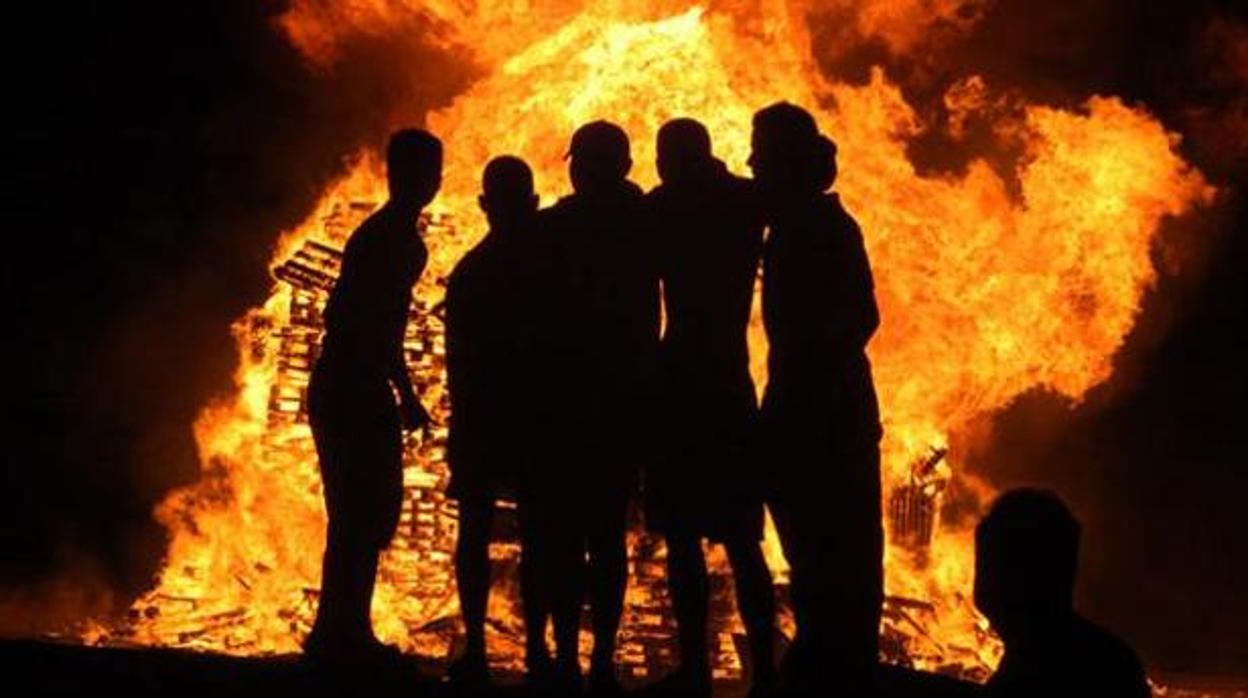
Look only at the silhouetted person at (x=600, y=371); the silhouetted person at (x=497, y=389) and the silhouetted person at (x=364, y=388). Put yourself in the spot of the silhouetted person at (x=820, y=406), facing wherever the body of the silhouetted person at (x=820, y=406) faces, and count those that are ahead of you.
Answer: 3

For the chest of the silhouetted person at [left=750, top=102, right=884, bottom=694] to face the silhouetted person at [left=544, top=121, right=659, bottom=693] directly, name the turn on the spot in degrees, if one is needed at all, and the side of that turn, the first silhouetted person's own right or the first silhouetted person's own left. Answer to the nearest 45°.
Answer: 0° — they already face them

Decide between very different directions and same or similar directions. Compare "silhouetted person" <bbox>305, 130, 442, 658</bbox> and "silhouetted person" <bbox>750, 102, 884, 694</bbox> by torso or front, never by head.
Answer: very different directions

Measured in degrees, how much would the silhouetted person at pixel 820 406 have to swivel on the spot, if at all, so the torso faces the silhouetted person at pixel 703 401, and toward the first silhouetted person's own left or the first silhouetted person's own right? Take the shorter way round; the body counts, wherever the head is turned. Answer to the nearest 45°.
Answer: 0° — they already face them

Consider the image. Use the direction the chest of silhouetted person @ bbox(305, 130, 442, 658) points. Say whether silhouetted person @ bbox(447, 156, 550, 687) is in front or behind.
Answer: in front

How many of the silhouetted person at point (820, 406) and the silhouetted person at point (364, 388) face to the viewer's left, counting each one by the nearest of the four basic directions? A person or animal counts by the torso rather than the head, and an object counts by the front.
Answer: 1

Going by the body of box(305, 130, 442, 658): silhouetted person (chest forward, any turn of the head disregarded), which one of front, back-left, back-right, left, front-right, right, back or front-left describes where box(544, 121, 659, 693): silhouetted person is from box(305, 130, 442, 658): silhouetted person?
front-right

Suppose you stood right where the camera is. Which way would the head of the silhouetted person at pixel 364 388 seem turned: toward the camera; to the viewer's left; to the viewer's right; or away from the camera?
to the viewer's right

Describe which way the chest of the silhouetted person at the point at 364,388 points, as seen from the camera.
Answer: to the viewer's right

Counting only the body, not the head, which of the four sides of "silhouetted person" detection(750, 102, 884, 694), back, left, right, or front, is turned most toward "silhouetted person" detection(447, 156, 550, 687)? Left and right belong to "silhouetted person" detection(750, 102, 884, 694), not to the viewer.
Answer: front

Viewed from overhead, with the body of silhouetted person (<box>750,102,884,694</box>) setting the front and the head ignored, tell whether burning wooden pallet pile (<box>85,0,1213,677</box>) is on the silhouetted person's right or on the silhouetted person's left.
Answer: on the silhouetted person's right

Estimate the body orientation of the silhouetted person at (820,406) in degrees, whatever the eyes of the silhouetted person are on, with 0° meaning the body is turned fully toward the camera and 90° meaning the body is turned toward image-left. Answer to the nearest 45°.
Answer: approximately 90°

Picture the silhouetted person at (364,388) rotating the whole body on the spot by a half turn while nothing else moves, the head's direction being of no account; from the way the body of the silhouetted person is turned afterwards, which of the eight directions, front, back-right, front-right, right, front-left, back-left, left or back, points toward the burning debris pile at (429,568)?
right
